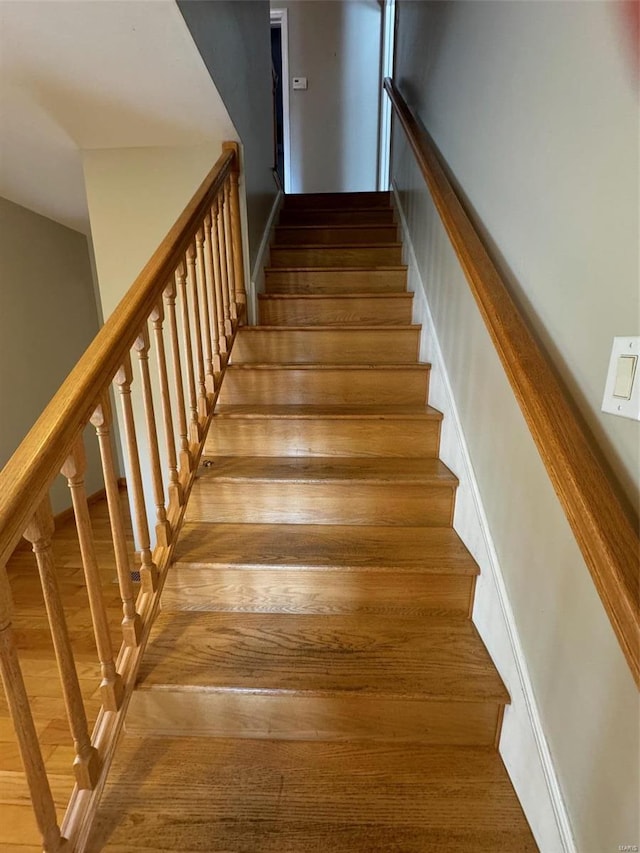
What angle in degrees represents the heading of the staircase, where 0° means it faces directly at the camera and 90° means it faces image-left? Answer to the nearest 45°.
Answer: approximately 0°
